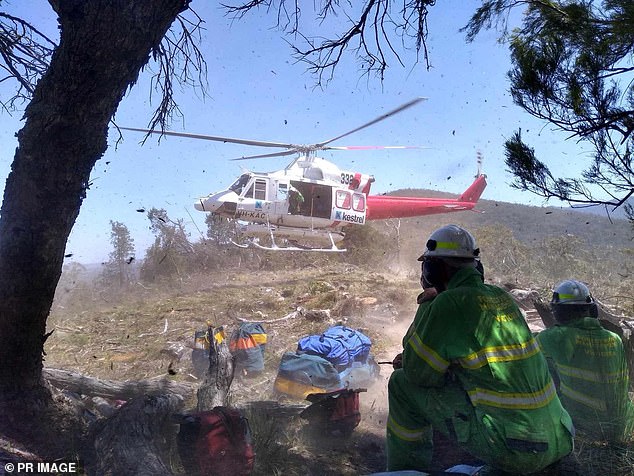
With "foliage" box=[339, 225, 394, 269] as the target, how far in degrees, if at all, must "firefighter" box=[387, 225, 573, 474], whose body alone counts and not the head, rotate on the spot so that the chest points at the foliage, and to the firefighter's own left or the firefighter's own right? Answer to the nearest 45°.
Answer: approximately 45° to the firefighter's own right

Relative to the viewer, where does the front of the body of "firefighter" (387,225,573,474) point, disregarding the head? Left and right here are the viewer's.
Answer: facing away from the viewer and to the left of the viewer

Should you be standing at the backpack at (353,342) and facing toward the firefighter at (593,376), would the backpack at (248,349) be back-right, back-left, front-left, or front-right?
back-right

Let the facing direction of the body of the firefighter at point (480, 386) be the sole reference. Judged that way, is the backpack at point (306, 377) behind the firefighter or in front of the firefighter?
in front

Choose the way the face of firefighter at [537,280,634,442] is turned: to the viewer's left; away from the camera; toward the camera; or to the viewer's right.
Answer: away from the camera

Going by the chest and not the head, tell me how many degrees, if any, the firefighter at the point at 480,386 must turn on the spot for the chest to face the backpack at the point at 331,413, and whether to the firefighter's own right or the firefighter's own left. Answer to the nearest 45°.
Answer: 0° — they already face it

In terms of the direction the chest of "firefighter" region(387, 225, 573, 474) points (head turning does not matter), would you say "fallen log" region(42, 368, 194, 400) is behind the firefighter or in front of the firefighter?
in front
